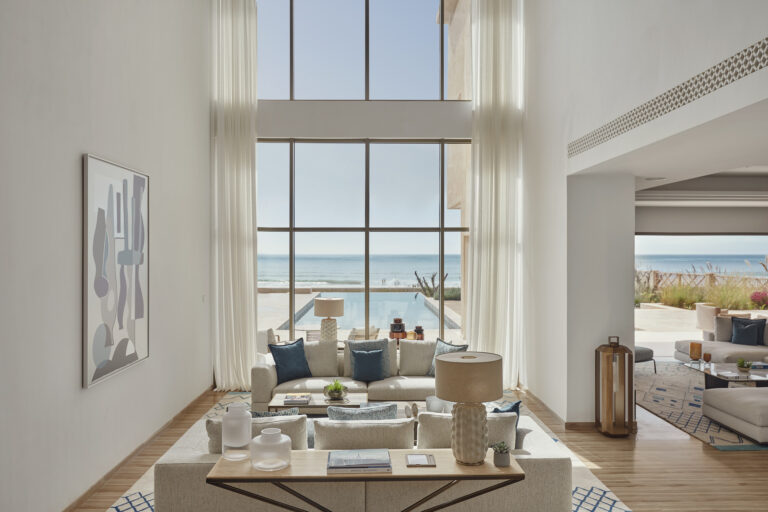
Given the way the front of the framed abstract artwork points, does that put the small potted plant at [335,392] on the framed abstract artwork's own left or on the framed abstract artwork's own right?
on the framed abstract artwork's own left

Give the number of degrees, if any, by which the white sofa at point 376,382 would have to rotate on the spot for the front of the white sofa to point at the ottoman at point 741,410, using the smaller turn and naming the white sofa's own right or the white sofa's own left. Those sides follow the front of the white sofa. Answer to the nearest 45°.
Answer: approximately 90° to the white sofa's own left

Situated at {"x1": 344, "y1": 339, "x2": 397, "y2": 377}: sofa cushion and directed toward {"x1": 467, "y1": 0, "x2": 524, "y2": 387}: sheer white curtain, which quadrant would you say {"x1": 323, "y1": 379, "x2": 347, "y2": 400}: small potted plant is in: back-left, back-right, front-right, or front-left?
back-right

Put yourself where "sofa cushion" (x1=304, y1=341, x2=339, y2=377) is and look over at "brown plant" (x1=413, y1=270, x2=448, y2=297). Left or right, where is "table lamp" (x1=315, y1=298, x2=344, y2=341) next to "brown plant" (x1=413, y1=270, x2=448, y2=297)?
left

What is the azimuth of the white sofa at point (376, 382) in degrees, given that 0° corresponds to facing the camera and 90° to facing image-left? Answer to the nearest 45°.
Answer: approximately 0°
